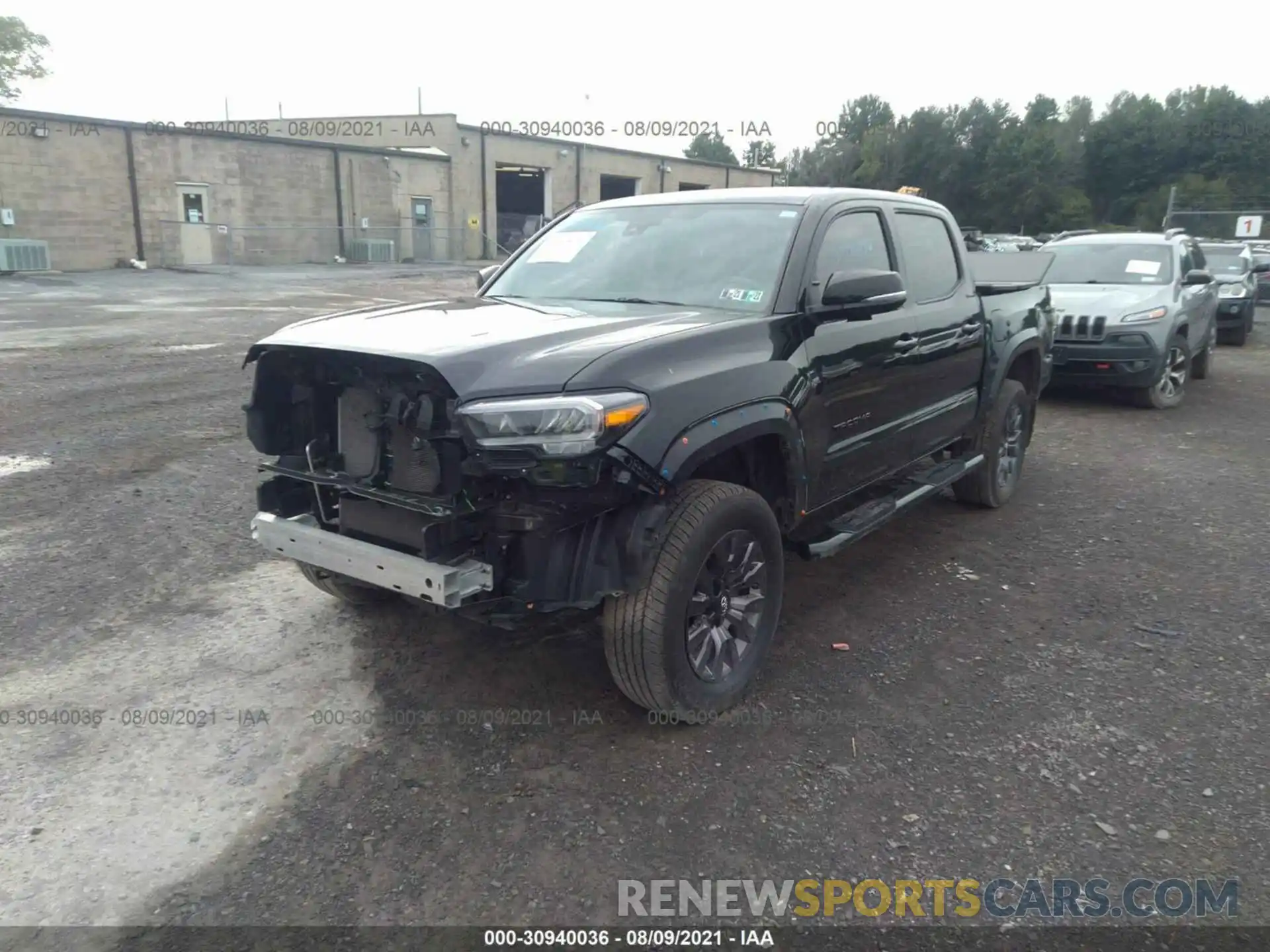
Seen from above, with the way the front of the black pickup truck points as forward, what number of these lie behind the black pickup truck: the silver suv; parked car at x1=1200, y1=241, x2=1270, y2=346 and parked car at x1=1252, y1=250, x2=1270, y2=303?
3

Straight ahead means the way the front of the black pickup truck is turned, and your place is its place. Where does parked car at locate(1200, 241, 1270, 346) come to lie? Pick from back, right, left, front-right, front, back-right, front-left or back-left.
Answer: back

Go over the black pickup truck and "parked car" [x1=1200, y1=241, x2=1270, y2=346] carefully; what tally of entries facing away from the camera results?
0

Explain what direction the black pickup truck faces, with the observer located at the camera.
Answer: facing the viewer and to the left of the viewer

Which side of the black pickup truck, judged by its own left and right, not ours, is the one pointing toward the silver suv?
back

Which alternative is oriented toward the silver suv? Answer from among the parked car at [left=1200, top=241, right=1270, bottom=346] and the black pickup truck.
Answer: the parked car

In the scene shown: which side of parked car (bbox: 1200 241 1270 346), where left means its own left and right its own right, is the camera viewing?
front

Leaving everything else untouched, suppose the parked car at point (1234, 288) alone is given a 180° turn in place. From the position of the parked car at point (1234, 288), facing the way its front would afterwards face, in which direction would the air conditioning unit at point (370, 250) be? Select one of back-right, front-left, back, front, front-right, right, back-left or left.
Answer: left

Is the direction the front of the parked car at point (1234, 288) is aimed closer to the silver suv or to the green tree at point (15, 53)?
the silver suv

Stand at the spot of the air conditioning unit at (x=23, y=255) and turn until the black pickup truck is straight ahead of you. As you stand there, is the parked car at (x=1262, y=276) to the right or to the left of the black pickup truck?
left

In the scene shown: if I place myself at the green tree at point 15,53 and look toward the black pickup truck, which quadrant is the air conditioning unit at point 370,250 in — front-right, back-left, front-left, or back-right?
front-left

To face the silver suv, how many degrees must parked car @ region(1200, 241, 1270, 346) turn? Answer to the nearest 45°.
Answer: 0° — it already faces it
